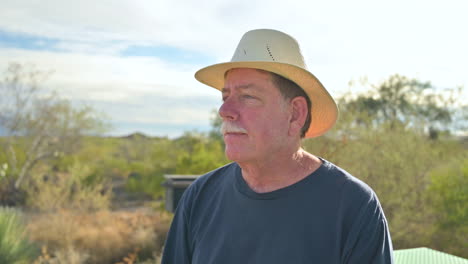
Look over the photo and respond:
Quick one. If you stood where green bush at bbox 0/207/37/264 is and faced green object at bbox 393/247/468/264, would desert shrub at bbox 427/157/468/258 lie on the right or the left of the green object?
left

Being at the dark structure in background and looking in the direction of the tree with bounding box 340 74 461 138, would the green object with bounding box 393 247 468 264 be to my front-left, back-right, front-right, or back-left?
back-right

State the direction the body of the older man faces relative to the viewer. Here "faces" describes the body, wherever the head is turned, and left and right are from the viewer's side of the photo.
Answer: facing the viewer and to the left of the viewer

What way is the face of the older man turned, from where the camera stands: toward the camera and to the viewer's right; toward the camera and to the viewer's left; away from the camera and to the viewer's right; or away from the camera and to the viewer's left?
toward the camera and to the viewer's left

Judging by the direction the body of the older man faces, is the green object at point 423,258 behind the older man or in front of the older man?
behind

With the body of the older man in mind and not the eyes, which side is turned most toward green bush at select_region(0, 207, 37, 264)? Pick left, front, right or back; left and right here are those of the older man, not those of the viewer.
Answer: right

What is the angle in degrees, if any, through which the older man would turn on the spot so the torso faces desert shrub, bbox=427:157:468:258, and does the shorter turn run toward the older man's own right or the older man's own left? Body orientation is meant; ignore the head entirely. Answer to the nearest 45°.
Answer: approximately 180°

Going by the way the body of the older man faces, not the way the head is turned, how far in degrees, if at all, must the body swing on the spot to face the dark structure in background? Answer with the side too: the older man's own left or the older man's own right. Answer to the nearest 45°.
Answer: approximately 135° to the older man's own right
